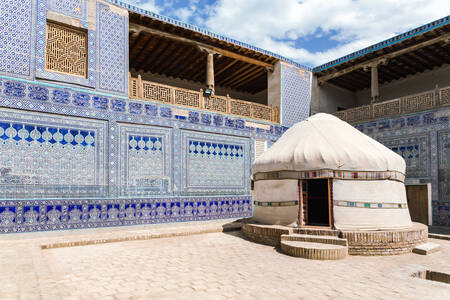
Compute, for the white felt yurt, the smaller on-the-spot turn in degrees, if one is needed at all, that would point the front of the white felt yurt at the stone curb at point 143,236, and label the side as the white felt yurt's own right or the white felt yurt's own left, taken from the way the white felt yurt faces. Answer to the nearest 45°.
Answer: approximately 90° to the white felt yurt's own right

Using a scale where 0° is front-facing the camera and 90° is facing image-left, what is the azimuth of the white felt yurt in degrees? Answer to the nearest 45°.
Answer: approximately 0°

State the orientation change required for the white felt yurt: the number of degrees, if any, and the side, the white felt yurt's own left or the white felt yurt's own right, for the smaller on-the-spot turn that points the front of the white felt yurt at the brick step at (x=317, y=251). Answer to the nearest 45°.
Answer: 0° — it already faces it

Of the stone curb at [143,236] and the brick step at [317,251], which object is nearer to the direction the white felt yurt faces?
the brick step
